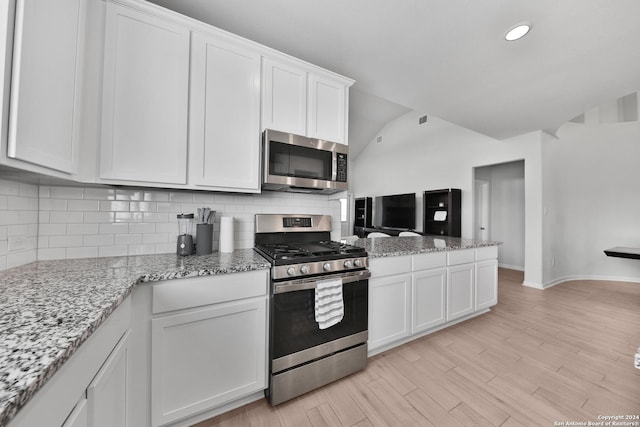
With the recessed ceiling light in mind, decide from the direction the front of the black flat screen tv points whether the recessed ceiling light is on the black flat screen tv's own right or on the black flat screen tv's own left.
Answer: on the black flat screen tv's own left

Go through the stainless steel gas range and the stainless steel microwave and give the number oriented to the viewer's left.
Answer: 0

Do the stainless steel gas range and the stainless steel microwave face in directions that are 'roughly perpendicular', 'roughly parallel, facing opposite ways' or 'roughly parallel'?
roughly parallel

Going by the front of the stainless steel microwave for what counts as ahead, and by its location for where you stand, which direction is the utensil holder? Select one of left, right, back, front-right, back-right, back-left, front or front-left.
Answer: back-right

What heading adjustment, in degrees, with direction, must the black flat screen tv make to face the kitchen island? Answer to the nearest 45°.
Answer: approximately 45° to its left

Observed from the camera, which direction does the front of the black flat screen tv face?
facing the viewer and to the left of the viewer

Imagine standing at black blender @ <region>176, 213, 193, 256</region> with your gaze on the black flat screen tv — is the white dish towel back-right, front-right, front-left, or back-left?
front-right

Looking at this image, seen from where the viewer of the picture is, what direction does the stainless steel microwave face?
facing the viewer and to the right of the viewer

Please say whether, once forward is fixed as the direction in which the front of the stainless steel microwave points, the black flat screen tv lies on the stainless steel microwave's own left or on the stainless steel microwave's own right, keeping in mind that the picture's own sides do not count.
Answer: on the stainless steel microwave's own left

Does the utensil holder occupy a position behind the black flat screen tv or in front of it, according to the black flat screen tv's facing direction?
in front
